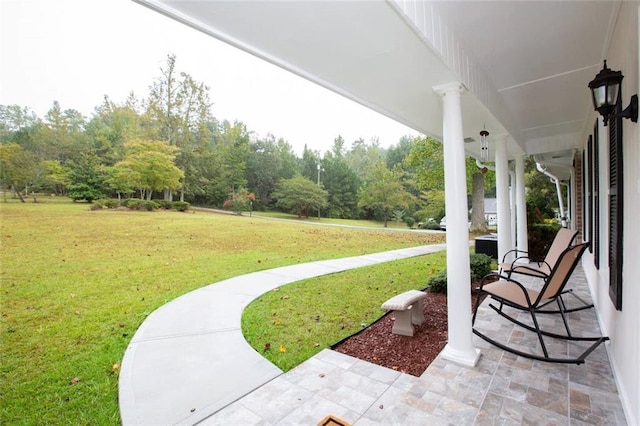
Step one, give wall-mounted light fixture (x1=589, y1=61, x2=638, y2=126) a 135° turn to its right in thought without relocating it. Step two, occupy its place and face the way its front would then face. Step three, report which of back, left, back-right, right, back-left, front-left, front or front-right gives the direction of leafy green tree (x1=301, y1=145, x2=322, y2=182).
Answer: left

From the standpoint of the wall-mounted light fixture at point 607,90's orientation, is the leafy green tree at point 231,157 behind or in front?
in front

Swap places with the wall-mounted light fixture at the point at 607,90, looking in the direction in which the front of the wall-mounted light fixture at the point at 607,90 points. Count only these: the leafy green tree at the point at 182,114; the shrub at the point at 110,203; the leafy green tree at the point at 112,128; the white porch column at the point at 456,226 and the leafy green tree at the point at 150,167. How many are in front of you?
5

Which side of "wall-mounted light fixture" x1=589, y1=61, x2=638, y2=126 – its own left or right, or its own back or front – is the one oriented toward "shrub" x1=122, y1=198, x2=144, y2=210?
front

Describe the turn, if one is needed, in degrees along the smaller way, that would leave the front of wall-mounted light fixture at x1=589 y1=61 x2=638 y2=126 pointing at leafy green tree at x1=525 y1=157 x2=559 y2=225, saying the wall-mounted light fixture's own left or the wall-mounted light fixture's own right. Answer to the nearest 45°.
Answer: approximately 90° to the wall-mounted light fixture's own right

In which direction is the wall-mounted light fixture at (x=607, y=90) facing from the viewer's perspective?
to the viewer's left

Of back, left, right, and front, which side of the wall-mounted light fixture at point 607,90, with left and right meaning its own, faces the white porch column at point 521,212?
right

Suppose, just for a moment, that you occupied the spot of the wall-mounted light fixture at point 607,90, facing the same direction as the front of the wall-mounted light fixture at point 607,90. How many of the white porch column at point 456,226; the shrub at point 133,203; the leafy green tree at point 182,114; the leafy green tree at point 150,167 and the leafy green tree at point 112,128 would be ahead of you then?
5

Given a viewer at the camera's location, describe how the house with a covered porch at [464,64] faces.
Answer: facing to the left of the viewer

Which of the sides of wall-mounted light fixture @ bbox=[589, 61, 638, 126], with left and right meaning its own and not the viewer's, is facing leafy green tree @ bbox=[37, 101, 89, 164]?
front

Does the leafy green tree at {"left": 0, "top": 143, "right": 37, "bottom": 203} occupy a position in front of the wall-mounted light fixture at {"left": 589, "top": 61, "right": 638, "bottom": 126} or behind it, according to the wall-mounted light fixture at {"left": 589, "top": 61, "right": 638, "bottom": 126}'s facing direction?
in front

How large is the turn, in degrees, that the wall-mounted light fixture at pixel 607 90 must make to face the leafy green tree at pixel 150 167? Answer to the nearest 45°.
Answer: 0° — it already faces it
